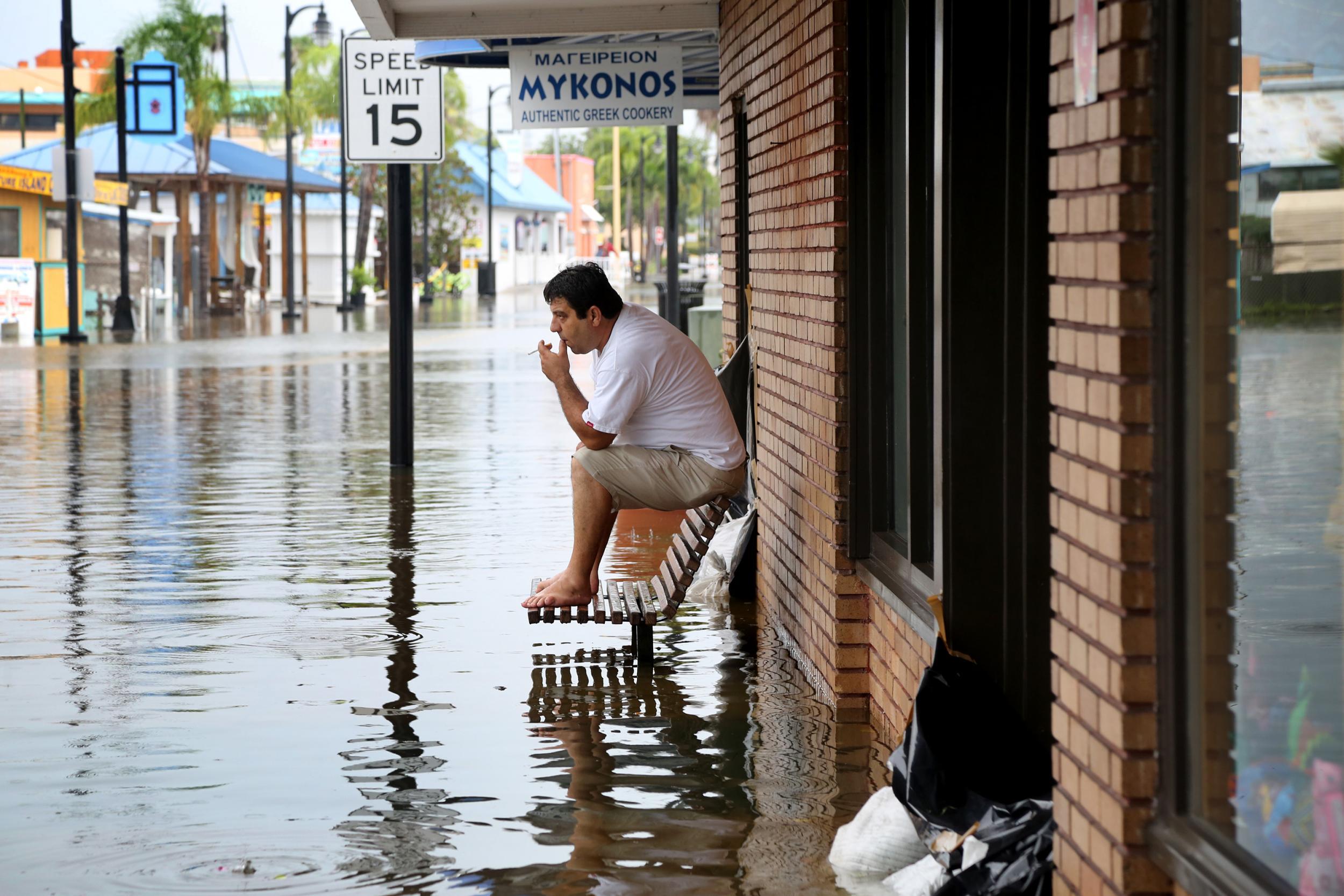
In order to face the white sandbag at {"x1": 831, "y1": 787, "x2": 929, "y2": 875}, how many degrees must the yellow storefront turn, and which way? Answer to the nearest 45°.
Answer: approximately 45° to its right

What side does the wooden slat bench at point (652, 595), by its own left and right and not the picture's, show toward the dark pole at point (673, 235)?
right

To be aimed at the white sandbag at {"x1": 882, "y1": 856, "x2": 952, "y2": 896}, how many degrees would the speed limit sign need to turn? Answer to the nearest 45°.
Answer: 0° — it already faces it

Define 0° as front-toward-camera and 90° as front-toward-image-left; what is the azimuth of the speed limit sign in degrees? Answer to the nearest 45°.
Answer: approximately 0°

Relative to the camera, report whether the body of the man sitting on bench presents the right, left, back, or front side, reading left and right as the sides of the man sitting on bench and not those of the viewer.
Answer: left

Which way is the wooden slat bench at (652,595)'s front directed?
to the viewer's left

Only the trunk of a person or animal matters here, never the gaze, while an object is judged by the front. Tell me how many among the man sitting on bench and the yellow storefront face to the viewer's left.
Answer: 1

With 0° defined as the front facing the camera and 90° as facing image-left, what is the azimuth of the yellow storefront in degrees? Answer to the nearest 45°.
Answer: approximately 315°

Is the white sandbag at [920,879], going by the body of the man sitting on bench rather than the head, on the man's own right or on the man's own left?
on the man's own left

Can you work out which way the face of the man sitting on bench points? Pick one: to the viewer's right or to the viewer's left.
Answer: to the viewer's left

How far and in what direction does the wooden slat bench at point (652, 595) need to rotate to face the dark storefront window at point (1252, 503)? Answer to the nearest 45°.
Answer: approximately 90° to its left

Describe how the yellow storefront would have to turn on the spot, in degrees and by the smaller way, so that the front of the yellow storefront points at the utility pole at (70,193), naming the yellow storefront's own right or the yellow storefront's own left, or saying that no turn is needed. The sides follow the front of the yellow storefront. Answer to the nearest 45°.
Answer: approximately 45° to the yellow storefront's own right
